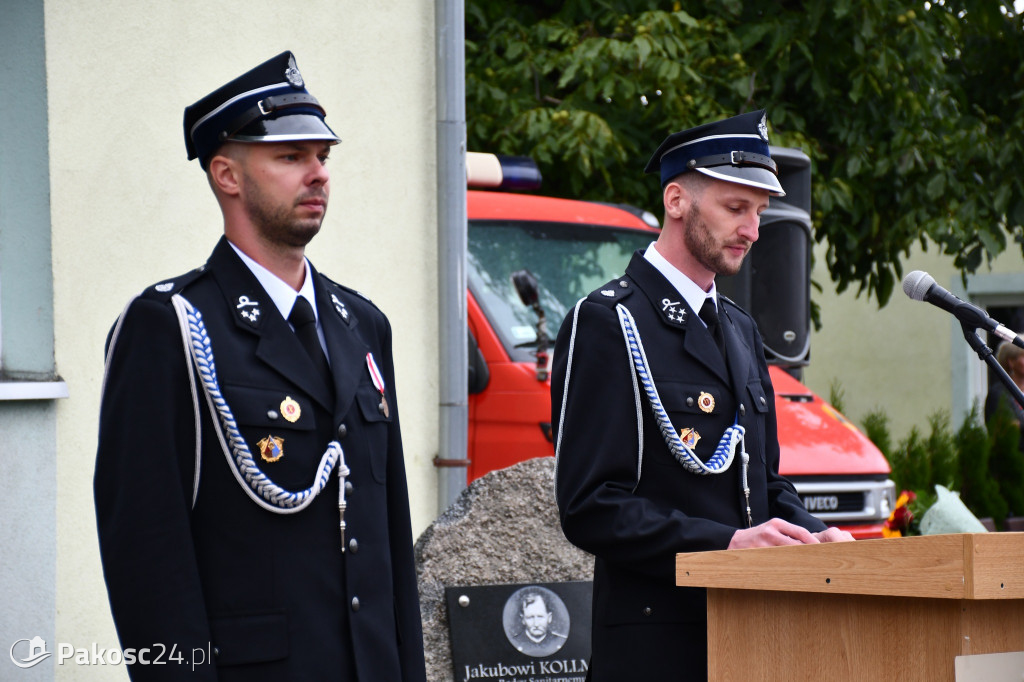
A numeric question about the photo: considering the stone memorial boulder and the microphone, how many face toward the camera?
1

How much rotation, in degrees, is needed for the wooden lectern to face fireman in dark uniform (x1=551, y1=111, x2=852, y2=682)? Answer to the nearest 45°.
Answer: approximately 180°

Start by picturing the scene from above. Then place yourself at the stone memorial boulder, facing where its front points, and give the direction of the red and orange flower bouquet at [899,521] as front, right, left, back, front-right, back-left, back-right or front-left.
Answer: back-left

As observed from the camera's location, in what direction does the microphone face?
facing to the left of the viewer

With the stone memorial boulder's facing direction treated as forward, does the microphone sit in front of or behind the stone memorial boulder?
in front

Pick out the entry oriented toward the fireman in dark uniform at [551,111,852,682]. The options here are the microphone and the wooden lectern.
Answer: the microphone

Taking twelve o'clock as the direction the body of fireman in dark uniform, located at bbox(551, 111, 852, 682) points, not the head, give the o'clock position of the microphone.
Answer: The microphone is roughly at 11 o'clock from the fireman in dark uniform.

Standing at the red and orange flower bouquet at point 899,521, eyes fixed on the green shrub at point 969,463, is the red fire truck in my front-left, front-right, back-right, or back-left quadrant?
front-left

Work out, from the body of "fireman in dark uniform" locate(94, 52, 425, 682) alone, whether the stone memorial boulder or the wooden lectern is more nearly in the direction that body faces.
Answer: the wooden lectern

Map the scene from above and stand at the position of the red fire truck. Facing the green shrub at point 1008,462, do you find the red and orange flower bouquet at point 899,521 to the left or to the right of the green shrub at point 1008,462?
right

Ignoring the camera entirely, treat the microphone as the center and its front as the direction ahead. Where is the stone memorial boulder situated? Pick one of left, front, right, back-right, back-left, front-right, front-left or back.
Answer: front-right

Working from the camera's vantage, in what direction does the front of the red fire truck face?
facing the viewer and to the right of the viewer
